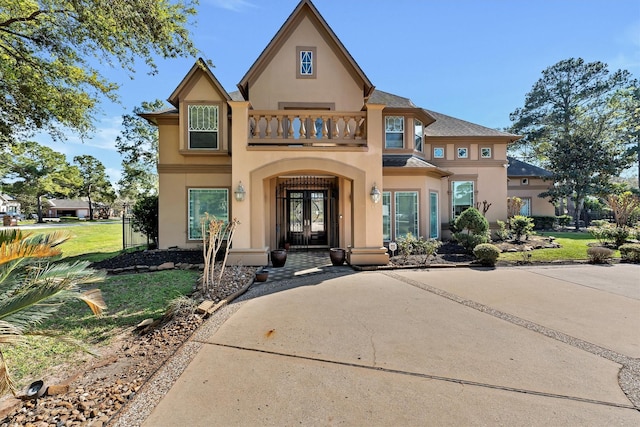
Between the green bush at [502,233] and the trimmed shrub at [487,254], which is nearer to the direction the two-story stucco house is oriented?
the trimmed shrub

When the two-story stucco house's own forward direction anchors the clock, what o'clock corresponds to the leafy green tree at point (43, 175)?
The leafy green tree is roughly at 4 o'clock from the two-story stucco house.

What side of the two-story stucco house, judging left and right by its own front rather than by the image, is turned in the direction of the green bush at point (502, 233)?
left

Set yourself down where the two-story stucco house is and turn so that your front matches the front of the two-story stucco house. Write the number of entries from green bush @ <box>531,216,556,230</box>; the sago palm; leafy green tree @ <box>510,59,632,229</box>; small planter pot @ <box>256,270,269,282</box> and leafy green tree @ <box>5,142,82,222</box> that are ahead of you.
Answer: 2

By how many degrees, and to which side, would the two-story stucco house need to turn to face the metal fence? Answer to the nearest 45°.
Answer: approximately 90° to its right

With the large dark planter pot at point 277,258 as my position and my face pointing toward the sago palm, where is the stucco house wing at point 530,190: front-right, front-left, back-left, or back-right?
back-left

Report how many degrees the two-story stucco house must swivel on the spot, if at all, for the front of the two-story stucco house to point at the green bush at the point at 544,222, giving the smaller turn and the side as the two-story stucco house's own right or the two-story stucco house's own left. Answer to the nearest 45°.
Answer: approximately 135° to the two-story stucco house's own left

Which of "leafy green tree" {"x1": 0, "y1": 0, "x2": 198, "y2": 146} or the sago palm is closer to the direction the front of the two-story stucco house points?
the sago palm

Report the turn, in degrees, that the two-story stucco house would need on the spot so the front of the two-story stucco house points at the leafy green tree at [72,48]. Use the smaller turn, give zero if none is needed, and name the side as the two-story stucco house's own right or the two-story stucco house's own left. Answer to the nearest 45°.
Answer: approximately 90° to the two-story stucco house's own right

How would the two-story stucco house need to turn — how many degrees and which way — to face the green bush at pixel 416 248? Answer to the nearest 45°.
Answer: approximately 90° to its left

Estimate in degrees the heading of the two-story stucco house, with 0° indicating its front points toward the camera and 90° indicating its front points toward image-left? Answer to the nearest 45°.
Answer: approximately 0°

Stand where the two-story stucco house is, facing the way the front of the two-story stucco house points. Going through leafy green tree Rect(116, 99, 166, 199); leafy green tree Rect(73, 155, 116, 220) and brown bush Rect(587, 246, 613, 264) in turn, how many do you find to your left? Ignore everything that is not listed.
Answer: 1

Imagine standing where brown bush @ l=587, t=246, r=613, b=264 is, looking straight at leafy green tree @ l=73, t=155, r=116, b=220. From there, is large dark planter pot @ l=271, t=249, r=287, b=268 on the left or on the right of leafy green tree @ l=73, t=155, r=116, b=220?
left

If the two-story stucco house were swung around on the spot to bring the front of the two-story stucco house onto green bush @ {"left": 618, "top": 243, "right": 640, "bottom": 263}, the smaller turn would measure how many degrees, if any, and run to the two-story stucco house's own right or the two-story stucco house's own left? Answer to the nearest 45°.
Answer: approximately 90° to the two-story stucco house's own left
